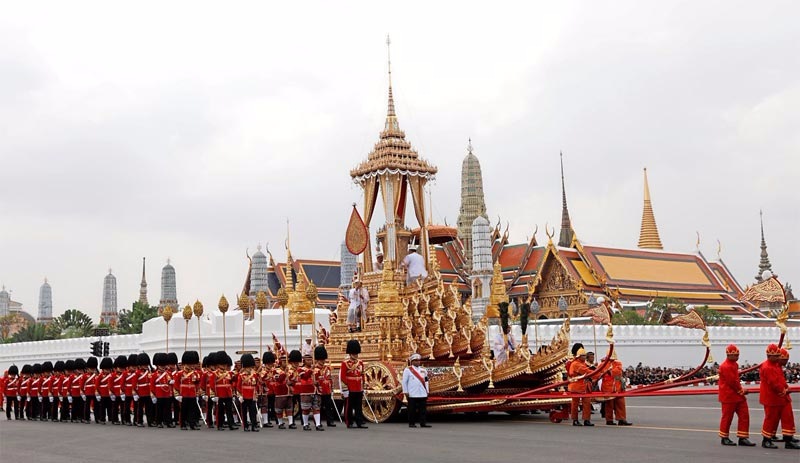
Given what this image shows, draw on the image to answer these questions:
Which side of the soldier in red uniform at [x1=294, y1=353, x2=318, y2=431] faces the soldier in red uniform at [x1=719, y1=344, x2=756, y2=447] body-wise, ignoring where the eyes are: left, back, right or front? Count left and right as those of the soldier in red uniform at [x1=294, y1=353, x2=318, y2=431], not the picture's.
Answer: front

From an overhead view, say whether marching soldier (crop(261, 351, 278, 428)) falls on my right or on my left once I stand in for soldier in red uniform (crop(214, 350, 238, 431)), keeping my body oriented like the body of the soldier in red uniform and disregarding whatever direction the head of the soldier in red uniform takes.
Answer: on my left

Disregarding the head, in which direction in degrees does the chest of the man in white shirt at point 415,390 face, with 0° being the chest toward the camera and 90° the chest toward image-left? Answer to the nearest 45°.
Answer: approximately 315°

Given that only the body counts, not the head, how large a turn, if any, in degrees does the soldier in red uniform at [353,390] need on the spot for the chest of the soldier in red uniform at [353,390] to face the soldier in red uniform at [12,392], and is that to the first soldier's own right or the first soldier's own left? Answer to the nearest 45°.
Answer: approximately 180°

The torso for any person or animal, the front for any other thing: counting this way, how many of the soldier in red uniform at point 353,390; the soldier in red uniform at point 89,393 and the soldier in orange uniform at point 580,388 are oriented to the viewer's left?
0

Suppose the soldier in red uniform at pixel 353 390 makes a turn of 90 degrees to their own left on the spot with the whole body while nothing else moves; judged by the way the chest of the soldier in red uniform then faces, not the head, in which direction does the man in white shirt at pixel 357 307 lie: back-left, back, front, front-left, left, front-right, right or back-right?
front-left

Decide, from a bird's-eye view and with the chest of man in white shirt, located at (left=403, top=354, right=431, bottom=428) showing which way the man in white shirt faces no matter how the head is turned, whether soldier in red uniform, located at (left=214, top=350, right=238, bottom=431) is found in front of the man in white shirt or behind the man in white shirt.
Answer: behind

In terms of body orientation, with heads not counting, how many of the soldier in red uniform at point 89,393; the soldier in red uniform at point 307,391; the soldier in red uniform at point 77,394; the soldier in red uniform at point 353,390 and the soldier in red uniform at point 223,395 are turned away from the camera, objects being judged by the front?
0

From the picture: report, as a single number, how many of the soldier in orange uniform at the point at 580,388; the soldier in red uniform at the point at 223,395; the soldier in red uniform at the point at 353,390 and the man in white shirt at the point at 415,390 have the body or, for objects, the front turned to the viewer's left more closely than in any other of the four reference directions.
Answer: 0

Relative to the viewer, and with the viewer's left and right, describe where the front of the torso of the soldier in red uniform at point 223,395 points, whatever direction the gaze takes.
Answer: facing the viewer and to the right of the viewer

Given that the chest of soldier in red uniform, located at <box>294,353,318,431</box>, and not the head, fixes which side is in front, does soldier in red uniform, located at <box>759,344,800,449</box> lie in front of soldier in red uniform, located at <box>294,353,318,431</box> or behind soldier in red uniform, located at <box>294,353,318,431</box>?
in front

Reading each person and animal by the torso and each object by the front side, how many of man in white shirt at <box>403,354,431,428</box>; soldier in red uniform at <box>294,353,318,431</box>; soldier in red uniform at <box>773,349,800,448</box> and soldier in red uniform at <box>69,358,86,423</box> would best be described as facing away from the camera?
0

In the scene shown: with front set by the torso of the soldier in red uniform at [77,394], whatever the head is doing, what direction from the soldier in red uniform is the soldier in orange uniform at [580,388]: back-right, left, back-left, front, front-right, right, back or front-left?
front

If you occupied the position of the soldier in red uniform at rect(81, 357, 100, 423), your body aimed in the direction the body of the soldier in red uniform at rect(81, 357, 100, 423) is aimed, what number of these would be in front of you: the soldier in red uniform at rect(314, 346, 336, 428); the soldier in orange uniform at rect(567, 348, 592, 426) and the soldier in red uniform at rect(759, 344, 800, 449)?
3

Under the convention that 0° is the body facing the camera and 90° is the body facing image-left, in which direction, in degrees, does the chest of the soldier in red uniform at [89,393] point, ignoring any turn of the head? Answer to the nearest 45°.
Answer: approximately 315°

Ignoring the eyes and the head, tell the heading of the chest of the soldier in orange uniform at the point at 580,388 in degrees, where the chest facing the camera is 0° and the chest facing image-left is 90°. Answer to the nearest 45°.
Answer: approximately 315°

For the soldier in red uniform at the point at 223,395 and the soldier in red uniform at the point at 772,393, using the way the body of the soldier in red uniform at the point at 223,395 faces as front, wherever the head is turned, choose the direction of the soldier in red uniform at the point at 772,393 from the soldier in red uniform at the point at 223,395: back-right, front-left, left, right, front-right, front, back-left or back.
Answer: front

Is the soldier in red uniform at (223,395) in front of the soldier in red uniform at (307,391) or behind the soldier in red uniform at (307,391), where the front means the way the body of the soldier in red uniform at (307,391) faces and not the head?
behind
